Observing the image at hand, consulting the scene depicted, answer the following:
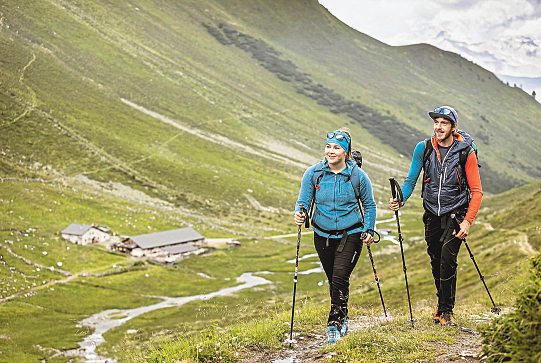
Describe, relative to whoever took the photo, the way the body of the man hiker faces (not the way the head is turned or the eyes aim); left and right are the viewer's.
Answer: facing the viewer

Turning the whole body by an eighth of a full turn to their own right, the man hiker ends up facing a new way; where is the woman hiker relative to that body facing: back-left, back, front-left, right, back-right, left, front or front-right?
front

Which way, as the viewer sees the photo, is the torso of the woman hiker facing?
toward the camera
